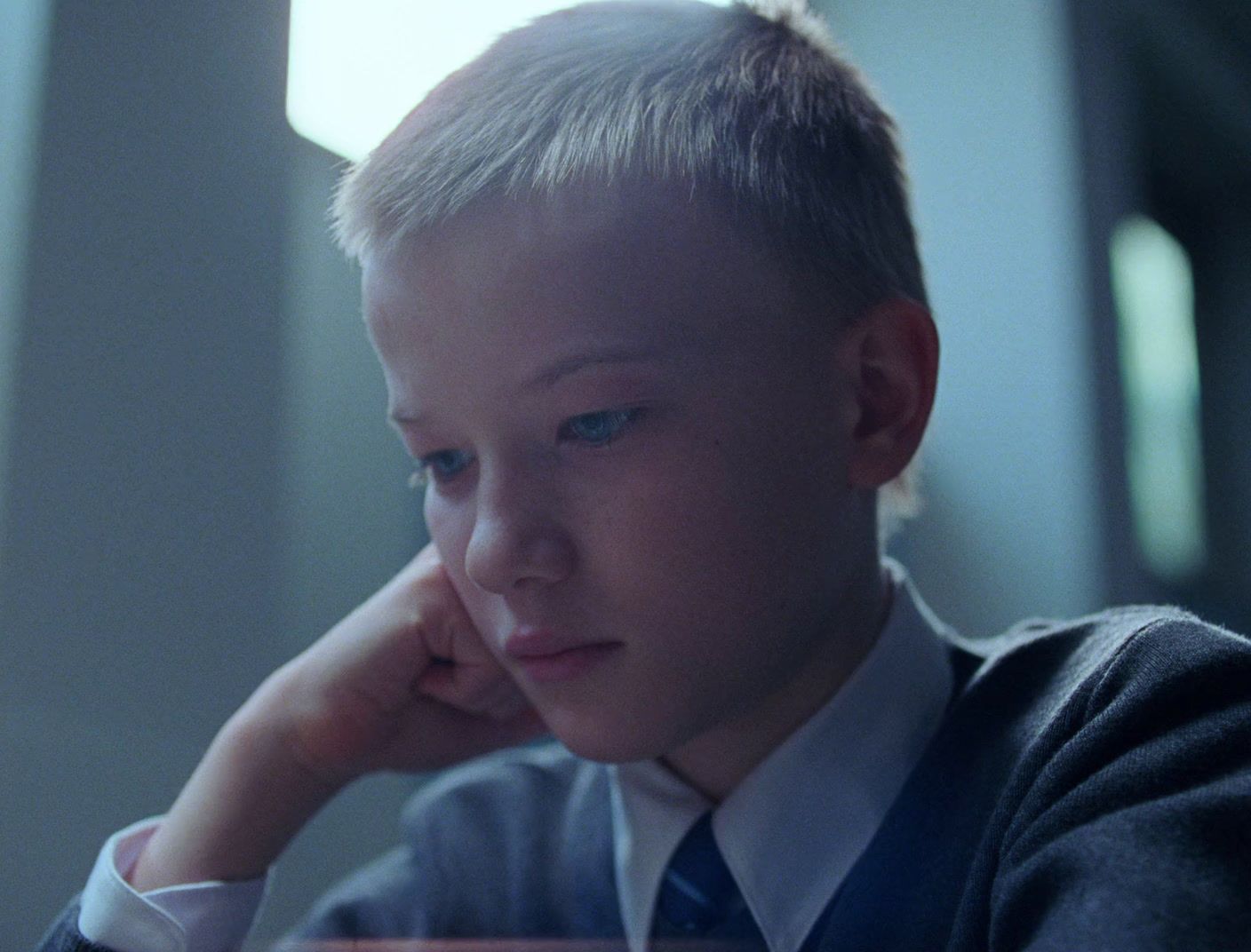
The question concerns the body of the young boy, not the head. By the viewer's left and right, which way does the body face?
facing the viewer and to the left of the viewer

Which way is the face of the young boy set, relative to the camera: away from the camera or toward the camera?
toward the camera
